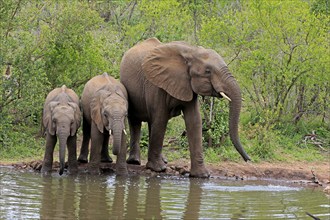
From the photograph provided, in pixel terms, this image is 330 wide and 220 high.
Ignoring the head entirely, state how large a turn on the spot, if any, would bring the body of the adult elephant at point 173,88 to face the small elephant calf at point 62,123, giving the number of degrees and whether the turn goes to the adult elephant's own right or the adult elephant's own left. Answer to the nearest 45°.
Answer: approximately 135° to the adult elephant's own right

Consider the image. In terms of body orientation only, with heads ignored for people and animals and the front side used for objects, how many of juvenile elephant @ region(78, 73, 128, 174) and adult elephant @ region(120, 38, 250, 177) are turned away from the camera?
0

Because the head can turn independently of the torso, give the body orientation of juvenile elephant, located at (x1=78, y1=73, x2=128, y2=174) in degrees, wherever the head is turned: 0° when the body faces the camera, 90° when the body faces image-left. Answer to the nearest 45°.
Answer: approximately 315°

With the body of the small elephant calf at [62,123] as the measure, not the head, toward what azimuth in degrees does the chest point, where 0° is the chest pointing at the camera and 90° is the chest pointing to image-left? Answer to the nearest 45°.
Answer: approximately 0°

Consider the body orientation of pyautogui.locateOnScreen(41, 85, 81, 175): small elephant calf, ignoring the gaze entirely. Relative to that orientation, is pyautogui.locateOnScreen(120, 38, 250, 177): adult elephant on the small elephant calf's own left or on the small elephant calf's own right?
on the small elephant calf's own left

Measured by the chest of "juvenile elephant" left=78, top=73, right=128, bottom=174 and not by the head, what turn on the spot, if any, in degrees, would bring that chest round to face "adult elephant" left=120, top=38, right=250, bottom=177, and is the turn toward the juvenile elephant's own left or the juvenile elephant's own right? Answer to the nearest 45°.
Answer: approximately 45° to the juvenile elephant's own left
